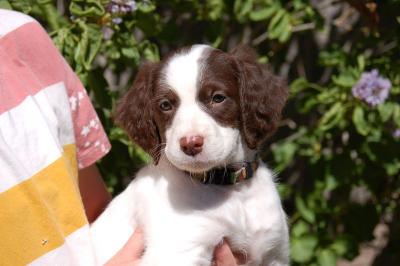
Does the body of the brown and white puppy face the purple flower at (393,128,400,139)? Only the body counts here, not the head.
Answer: no

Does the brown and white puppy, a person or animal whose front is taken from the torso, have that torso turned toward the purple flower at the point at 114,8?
no

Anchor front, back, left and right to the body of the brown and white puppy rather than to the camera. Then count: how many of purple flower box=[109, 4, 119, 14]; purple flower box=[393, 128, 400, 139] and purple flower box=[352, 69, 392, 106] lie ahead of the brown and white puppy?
0

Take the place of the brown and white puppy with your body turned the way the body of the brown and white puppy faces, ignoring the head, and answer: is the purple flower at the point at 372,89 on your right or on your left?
on your left

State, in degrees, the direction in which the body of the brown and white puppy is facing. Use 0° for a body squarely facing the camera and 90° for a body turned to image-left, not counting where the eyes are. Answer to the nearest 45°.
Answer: approximately 0°

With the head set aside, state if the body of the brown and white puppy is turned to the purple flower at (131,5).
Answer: no

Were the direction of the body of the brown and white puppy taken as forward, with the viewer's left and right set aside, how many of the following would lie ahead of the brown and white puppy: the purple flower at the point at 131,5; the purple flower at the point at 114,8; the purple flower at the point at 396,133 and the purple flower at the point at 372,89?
0
